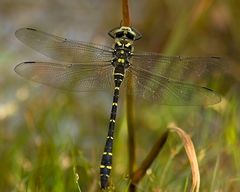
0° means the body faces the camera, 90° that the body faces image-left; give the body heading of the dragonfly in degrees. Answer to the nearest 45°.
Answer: approximately 180°
